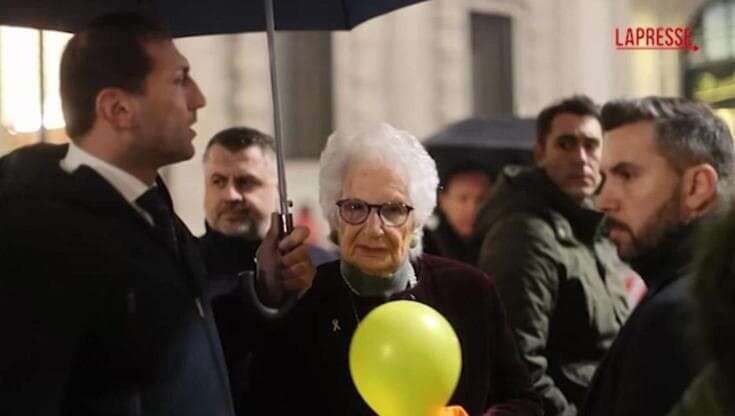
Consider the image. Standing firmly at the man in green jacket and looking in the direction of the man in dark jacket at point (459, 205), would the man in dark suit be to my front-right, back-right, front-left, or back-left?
back-left

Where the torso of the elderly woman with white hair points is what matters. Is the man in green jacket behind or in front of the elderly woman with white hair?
behind

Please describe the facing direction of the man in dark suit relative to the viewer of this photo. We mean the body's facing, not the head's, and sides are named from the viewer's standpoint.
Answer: facing to the right of the viewer

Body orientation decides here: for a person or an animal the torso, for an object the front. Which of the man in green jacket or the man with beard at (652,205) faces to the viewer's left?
the man with beard

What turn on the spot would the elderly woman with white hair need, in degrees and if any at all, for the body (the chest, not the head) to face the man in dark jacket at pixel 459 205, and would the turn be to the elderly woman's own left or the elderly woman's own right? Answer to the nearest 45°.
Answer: approximately 180°

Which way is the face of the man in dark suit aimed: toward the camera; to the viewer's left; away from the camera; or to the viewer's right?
to the viewer's right

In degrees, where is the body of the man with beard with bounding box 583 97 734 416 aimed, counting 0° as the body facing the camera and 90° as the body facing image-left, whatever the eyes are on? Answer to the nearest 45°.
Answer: approximately 90°

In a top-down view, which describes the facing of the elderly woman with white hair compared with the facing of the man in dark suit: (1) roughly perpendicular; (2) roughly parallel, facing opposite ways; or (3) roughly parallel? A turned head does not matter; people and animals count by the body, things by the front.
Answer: roughly perpendicular

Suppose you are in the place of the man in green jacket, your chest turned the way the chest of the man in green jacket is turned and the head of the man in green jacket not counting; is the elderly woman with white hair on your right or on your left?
on your right
